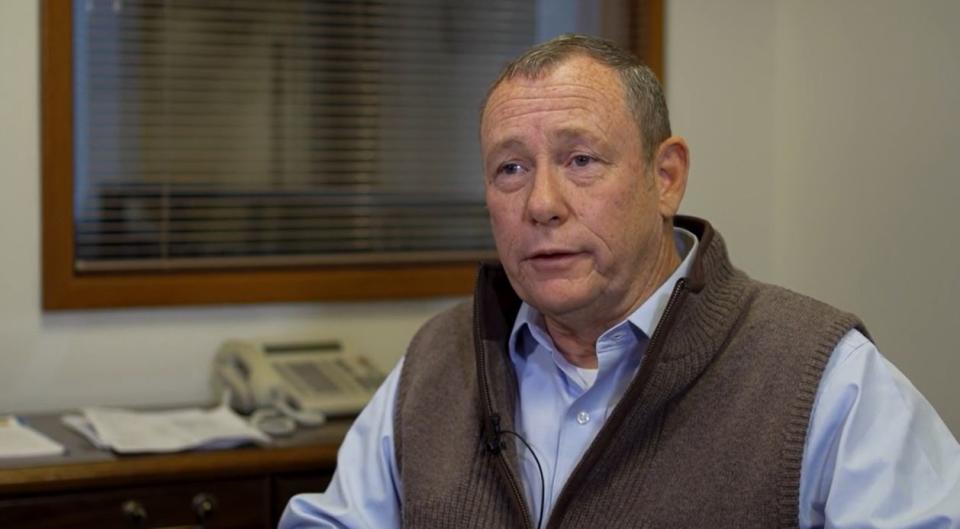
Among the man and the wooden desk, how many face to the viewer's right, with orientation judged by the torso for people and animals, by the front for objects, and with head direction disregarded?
0

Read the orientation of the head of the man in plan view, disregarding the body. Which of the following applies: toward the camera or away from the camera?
toward the camera

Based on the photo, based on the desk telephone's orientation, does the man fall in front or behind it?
in front

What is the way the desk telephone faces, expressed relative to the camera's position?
facing the viewer and to the right of the viewer

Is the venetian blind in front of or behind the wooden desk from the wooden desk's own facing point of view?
behind

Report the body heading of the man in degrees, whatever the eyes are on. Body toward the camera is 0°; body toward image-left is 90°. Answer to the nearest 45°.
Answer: approximately 45°

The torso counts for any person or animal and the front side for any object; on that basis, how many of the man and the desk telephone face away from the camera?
0

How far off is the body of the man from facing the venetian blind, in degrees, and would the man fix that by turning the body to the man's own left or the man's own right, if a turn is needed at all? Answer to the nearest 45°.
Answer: approximately 90° to the man's own right

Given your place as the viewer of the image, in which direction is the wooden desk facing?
facing the viewer
